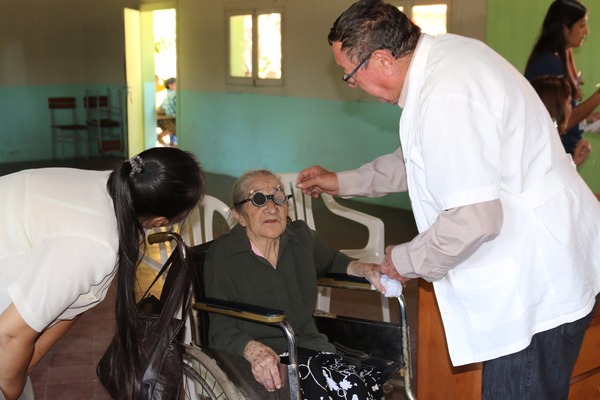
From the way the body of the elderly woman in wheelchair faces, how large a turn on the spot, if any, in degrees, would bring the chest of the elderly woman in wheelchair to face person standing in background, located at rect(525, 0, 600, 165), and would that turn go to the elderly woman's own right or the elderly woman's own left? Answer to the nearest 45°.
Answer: approximately 90° to the elderly woman's own left

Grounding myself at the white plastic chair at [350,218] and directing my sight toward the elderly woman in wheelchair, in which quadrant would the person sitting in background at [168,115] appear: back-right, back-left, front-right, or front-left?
back-right

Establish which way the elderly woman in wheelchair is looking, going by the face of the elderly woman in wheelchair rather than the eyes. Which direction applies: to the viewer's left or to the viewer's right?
to the viewer's right
